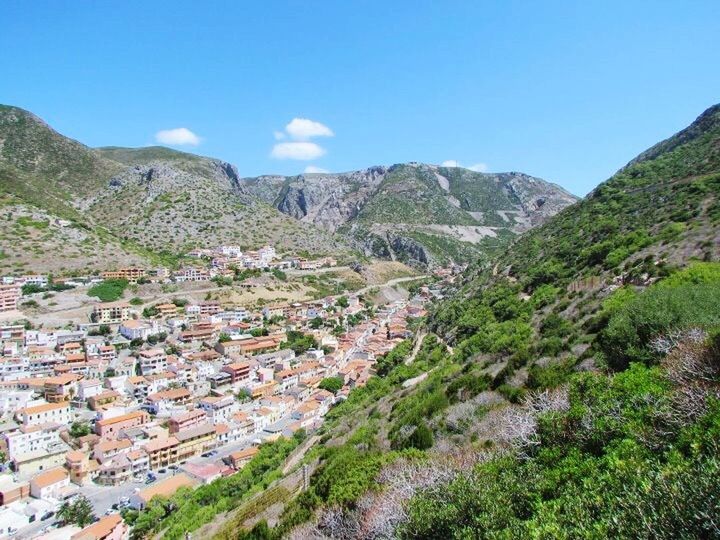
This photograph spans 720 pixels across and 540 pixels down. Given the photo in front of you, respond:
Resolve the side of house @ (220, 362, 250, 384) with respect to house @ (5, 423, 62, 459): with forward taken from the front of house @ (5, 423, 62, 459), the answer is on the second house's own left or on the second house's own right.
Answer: on the second house's own left

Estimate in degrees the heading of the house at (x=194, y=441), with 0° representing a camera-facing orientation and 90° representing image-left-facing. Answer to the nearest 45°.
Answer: approximately 315°

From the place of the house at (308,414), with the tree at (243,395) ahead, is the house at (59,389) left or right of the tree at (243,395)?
left

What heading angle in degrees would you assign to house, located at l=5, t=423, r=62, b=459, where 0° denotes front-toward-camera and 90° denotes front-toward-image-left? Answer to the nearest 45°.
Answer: approximately 315°

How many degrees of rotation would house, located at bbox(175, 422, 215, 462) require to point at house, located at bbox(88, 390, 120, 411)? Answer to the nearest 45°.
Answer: approximately 180°

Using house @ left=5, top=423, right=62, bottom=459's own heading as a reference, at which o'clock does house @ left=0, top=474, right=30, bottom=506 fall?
house @ left=0, top=474, right=30, bottom=506 is roughly at 2 o'clock from house @ left=5, top=423, right=62, bottom=459.

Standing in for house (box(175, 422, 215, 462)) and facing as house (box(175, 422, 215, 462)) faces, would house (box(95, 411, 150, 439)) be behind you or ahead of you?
behind
